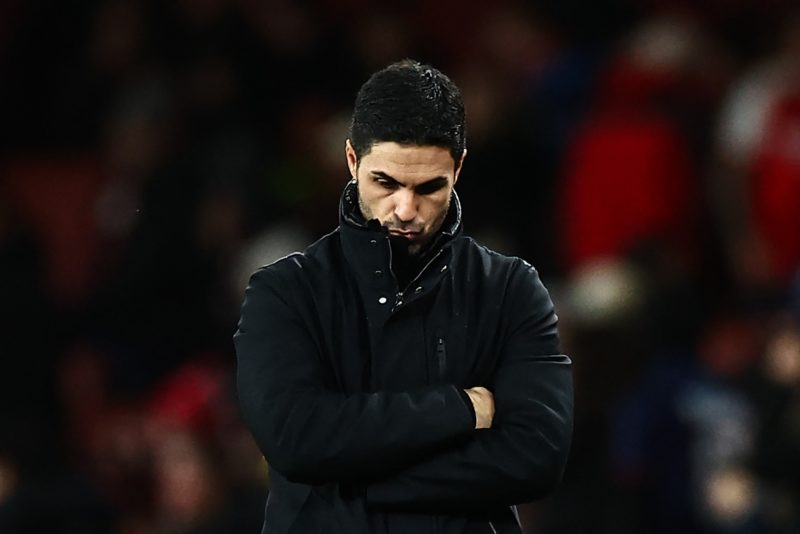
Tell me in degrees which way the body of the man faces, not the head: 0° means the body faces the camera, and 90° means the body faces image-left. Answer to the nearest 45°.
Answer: approximately 0°
